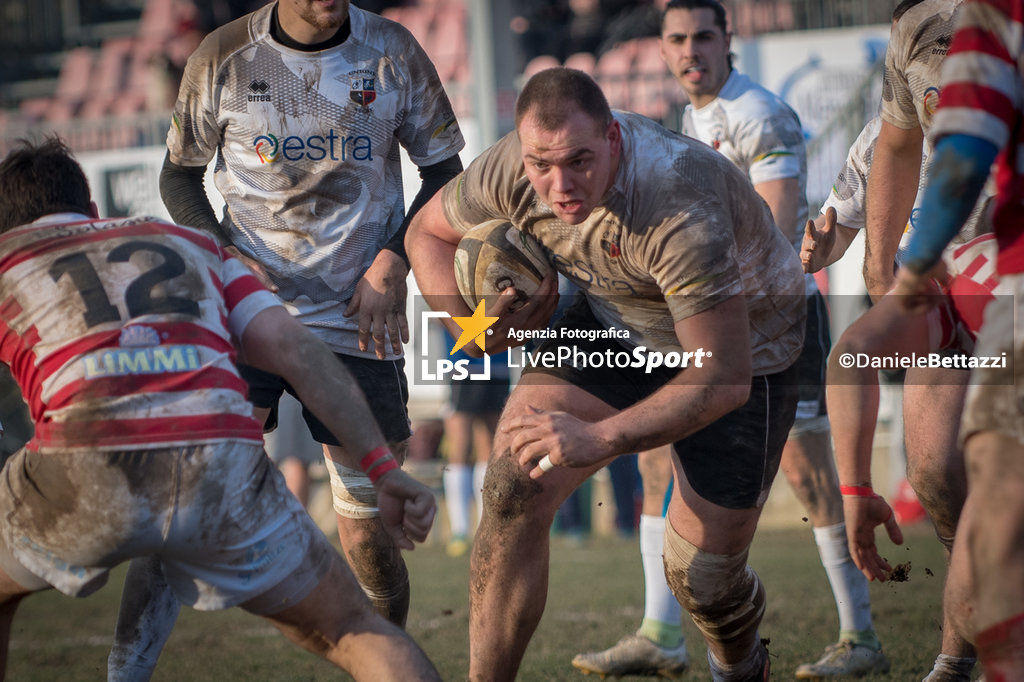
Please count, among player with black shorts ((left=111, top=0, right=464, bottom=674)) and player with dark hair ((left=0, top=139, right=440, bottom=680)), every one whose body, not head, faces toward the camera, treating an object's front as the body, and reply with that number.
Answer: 1

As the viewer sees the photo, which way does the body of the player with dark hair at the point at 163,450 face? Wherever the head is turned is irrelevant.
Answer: away from the camera

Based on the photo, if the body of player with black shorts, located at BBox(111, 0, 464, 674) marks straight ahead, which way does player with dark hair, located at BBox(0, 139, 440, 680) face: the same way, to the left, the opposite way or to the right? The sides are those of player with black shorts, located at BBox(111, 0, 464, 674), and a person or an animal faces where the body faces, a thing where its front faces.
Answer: the opposite way

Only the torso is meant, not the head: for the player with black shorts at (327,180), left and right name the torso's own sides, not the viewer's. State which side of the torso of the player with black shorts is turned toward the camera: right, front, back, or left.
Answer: front

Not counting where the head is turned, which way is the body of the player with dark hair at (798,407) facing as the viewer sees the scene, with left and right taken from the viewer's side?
facing the viewer and to the left of the viewer

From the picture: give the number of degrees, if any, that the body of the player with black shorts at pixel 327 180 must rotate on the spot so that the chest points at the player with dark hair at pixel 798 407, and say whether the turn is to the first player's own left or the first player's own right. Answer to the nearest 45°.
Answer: approximately 90° to the first player's own left

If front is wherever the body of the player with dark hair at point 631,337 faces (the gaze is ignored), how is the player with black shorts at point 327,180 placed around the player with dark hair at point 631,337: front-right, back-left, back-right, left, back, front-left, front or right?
right

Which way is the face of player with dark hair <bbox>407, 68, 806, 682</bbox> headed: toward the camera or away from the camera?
toward the camera

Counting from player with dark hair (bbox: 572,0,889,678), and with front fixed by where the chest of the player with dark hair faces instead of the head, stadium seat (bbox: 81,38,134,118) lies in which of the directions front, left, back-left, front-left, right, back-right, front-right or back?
right

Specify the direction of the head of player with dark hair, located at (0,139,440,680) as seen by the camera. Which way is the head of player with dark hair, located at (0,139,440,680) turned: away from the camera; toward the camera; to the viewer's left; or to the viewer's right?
away from the camera

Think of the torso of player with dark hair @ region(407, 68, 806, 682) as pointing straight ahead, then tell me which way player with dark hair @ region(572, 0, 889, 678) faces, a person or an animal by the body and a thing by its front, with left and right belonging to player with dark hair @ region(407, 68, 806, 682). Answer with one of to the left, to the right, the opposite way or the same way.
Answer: the same way

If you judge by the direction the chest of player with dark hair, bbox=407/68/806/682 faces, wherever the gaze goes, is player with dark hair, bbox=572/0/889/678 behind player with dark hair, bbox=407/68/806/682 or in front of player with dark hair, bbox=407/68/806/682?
behind

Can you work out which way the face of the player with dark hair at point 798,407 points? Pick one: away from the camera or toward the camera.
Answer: toward the camera

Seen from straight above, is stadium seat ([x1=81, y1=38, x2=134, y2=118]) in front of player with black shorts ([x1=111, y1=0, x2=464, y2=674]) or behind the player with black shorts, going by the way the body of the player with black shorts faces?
behind

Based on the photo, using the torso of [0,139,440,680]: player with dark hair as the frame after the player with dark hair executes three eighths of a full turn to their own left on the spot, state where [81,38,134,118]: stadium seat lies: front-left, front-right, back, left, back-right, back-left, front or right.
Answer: back-right

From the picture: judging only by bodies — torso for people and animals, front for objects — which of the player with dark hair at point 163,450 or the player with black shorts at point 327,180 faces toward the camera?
the player with black shorts at point 327,180

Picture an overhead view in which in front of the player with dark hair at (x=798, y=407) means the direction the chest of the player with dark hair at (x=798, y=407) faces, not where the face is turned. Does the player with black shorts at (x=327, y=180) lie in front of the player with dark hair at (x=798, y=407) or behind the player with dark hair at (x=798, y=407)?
in front
